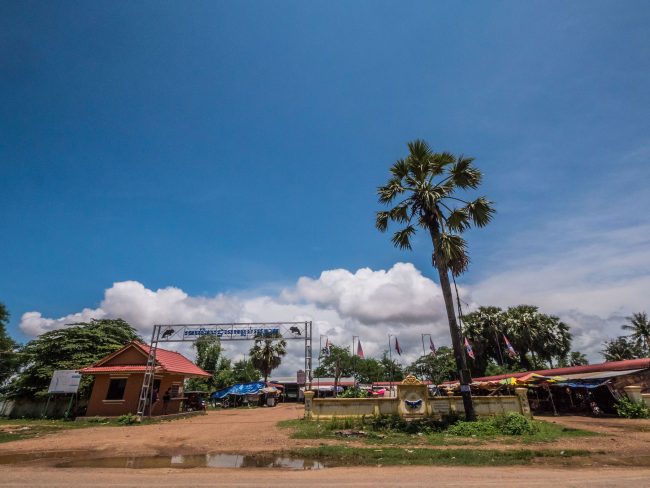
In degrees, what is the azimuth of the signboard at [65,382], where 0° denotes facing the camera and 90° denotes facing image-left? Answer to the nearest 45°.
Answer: approximately 0°

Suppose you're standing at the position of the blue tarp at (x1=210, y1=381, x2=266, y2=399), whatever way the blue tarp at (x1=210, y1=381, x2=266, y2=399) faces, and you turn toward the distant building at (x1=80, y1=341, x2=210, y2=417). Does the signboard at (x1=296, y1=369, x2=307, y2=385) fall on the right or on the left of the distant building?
left

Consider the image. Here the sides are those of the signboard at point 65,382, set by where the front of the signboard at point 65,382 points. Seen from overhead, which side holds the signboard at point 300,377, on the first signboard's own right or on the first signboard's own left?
on the first signboard's own left

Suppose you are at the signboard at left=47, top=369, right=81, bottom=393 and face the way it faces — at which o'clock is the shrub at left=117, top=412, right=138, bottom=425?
The shrub is roughly at 11 o'clock from the signboard.

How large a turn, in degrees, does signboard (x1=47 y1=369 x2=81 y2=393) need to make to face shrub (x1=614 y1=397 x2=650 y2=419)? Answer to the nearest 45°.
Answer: approximately 45° to its left

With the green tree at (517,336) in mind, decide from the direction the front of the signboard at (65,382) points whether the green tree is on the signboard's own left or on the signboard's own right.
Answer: on the signboard's own left

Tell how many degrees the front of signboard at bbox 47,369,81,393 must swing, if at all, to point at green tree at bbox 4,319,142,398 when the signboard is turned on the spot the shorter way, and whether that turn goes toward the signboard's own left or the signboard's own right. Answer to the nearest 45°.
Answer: approximately 180°

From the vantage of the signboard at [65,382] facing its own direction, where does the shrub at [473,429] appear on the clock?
The shrub is roughly at 11 o'clock from the signboard.

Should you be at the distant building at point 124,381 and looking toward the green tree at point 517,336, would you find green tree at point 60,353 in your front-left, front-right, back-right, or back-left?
back-left

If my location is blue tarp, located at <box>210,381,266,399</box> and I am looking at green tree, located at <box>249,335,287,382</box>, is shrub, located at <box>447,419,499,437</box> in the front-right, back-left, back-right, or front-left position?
back-right
